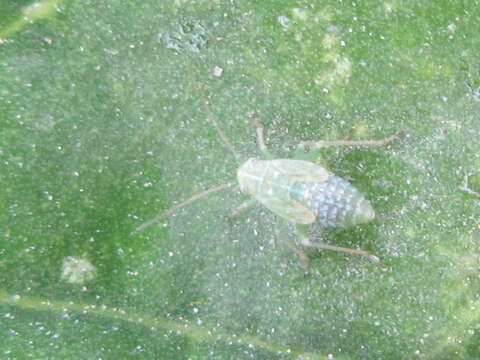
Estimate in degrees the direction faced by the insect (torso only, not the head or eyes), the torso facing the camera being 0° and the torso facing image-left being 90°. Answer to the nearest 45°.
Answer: approximately 90°
